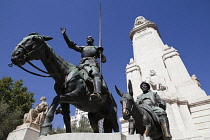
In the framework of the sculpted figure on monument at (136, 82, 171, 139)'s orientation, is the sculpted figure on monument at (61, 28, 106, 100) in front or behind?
in front

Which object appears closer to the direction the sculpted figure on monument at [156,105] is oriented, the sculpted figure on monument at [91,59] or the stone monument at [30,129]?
the sculpted figure on monument

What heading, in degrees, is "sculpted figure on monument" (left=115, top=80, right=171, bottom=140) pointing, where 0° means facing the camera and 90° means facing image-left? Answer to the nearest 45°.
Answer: approximately 45°

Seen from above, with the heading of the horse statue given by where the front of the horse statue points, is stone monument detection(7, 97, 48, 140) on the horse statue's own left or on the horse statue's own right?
on the horse statue's own right

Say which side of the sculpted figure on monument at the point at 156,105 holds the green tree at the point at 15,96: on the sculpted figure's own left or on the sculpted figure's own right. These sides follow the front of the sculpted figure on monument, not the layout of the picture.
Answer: on the sculpted figure's own right

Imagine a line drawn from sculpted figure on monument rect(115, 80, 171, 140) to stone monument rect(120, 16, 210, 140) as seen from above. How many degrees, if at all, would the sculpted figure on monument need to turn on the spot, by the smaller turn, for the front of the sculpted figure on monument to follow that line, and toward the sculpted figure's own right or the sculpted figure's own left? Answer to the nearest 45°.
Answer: approximately 135° to the sculpted figure's own right

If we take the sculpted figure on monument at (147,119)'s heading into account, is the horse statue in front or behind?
in front

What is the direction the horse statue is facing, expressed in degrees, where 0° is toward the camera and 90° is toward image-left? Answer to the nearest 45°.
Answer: approximately 45°

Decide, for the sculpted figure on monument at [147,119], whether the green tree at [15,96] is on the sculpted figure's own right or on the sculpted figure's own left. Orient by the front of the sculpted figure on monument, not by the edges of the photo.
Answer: on the sculpted figure's own right
